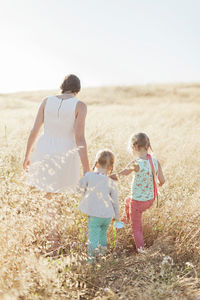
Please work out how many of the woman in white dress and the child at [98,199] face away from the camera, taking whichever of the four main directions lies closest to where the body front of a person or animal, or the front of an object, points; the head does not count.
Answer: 2

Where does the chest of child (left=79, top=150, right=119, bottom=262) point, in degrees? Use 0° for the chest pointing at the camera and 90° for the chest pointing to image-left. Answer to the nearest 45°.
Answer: approximately 180°

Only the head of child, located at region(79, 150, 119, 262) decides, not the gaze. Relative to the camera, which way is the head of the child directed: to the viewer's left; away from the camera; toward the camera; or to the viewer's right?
away from the camera

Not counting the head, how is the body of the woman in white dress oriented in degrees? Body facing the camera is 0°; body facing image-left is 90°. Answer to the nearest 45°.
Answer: approximately 180°
